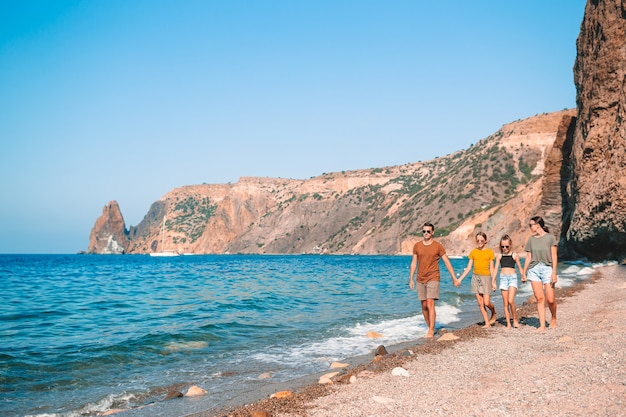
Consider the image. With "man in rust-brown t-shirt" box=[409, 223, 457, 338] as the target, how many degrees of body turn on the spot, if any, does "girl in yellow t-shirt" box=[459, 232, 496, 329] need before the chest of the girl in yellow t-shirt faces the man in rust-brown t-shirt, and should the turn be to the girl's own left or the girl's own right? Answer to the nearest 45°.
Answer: approximately 45° to the girl's own right

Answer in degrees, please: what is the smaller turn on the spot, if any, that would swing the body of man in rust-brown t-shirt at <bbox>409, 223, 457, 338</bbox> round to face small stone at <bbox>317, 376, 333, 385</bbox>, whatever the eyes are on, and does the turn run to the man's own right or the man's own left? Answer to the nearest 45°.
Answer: approximately 45° to the man's own right

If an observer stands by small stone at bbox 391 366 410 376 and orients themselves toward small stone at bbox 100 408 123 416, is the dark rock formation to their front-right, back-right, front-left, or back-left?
back-right

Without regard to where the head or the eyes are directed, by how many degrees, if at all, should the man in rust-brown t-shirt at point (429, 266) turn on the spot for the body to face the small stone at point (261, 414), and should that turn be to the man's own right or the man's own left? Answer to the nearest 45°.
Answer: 0° — they already face it

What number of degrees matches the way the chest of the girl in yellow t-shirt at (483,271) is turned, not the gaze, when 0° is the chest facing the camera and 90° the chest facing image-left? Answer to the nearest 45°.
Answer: approximately 0°

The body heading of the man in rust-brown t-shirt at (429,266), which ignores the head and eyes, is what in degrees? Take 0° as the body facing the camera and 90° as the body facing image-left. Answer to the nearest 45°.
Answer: approximately 0°

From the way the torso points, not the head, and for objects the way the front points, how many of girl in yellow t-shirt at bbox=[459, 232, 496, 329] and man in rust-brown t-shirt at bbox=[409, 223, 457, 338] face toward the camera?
2

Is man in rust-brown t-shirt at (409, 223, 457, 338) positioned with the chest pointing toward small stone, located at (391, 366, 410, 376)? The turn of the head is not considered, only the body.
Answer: yes

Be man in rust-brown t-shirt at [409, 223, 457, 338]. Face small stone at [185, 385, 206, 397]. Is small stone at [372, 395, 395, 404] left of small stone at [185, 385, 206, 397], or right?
left

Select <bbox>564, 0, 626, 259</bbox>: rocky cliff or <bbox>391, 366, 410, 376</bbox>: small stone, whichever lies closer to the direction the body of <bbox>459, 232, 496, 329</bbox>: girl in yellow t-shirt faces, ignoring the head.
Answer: the small stone
